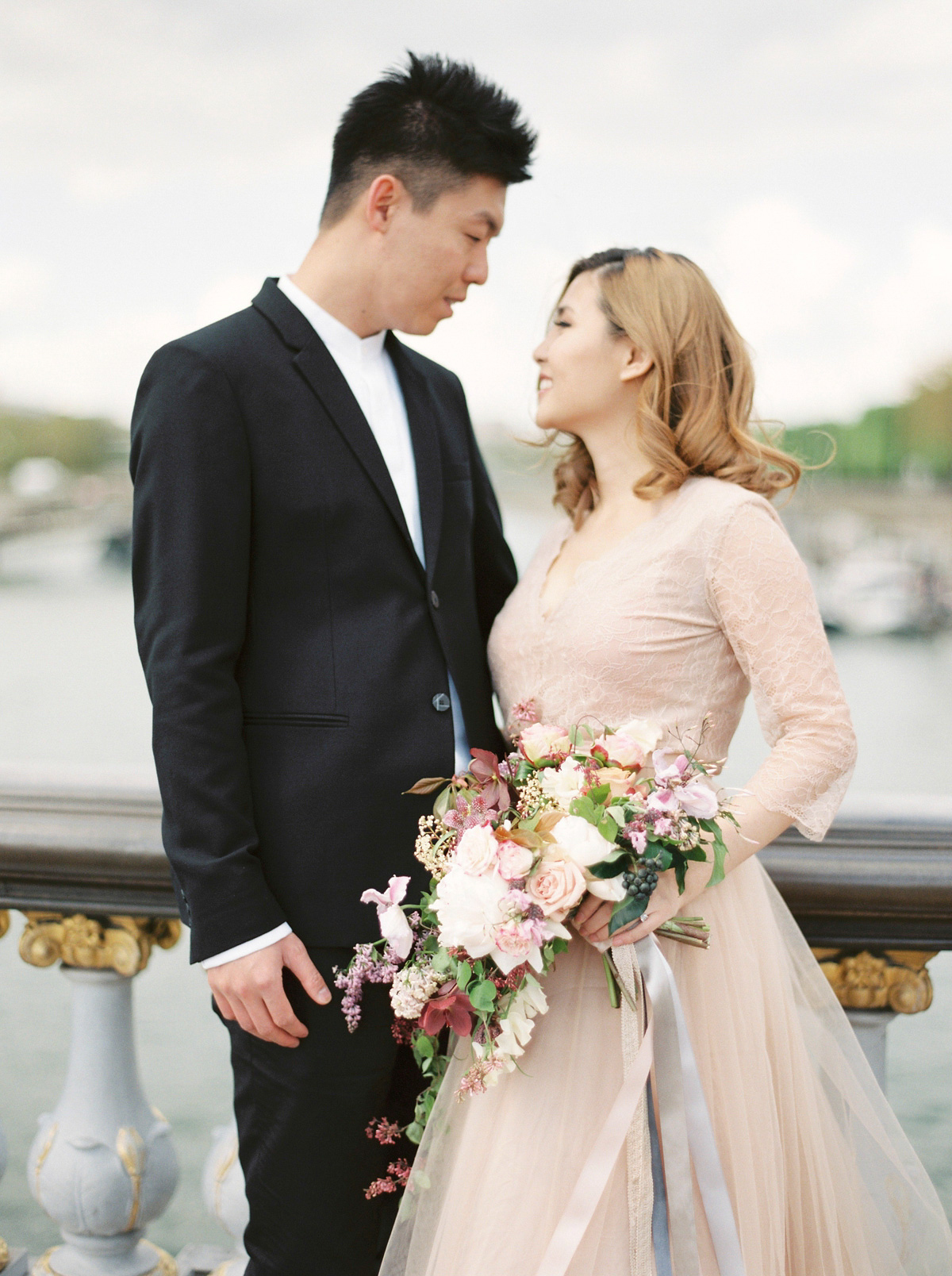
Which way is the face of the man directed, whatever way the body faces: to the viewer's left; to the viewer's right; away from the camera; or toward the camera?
to the viewer's right

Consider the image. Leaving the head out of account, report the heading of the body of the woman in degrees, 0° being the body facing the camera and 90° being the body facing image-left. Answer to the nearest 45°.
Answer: approximately 45°

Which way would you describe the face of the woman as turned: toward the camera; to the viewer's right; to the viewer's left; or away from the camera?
to the viewer's left

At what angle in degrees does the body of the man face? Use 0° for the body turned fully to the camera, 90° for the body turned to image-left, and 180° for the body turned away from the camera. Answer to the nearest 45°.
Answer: approximately 315°

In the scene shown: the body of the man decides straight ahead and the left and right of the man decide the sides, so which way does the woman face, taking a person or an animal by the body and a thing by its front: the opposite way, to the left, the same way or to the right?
to the right

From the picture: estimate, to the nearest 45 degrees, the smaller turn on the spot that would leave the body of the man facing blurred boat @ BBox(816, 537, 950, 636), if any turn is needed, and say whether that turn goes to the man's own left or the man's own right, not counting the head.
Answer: approximately 90° to the man's own left

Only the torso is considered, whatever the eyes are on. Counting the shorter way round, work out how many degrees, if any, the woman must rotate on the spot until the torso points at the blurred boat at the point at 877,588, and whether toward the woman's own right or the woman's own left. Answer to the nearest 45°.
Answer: approximately 135° to the woman's own right
